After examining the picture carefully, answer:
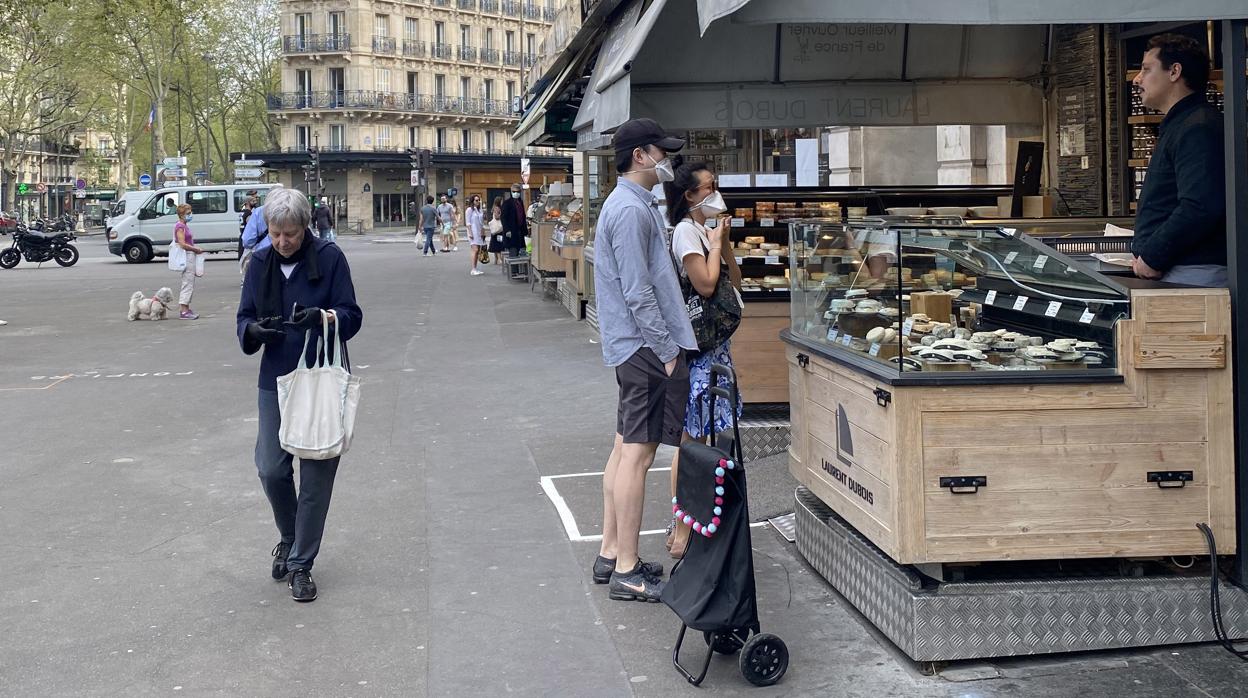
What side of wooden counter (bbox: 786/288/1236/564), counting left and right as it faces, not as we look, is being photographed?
left

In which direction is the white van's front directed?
to the viewer's left

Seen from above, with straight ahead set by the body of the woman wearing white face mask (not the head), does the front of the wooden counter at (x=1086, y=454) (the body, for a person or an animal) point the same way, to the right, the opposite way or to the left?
the opposite way

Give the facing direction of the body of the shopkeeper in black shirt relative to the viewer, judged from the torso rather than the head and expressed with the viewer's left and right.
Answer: facing to the left of the viewer

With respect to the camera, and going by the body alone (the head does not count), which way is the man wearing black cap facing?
to the viewer's right

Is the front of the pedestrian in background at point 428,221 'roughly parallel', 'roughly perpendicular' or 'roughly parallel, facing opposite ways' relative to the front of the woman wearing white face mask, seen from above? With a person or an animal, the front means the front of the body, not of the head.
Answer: roughly perpendicular
